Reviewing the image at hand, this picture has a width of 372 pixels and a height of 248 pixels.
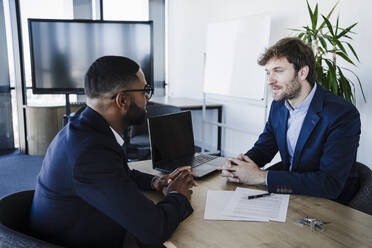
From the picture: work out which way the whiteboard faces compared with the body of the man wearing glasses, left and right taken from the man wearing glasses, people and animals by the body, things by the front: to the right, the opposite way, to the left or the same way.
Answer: the opposite way

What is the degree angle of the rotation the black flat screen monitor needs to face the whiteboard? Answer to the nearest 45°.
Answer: approximately 90° to its left

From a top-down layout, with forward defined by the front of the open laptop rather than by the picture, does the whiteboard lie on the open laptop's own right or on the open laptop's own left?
on the open laptop's own left

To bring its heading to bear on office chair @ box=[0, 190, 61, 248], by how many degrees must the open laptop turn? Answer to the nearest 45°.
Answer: approximately 90° to its right

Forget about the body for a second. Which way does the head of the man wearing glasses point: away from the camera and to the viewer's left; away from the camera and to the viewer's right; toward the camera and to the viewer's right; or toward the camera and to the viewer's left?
away from the camera and to the viewer's right

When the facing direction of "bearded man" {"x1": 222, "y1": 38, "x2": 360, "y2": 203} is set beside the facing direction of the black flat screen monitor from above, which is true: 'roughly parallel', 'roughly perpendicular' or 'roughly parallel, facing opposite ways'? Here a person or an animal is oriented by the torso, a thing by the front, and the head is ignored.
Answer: roughly perpendicular

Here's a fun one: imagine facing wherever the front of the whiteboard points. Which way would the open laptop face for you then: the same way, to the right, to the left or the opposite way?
to the left

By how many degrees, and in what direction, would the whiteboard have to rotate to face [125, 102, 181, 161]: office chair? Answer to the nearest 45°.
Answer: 0° — it already faces it

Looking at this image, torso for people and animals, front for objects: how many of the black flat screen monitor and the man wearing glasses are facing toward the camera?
1
